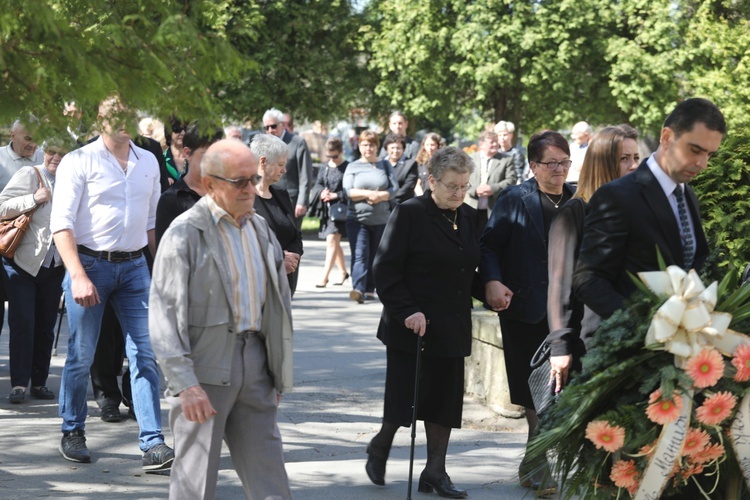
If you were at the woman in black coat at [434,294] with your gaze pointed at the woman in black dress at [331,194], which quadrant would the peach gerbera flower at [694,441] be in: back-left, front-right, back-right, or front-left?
back-right

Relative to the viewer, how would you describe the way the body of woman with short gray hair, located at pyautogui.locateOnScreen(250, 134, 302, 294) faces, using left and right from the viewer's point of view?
facing the viewer and to the right of the viewer

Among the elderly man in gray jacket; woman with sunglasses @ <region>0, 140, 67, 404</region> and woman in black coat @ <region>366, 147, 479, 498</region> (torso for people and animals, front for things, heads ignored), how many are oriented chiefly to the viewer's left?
0

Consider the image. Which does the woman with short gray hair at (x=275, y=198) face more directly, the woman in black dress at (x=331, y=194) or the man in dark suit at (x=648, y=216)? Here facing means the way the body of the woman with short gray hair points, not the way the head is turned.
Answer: the man in dark suit

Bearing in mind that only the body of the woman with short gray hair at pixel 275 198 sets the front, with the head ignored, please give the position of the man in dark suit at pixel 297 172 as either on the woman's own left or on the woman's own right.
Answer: on the woman's own left

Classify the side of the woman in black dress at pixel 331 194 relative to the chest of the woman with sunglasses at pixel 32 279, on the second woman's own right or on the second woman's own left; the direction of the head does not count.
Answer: on the second woman's own left

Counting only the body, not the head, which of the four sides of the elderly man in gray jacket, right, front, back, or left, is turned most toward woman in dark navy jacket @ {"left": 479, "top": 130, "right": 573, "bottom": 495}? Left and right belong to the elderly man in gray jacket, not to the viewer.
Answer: left
